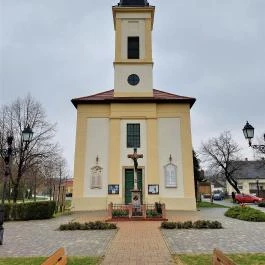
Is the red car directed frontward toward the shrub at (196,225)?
no

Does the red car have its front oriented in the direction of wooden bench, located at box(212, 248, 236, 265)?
no

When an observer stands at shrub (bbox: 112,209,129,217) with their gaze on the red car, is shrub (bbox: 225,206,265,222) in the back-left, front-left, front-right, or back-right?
front-right
